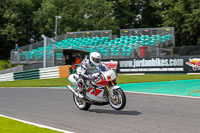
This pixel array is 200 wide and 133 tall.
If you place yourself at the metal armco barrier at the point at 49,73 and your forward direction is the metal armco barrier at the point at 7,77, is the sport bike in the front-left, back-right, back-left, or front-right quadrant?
back-left

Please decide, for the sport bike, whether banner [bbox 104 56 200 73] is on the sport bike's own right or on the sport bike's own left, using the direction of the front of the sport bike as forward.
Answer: on the sport bike's own left

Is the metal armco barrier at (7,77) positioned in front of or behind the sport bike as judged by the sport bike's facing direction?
behind

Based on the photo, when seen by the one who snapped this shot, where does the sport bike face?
facing the viewer and to the right of the viewer

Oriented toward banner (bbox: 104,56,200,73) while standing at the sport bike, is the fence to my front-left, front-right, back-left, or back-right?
front-left

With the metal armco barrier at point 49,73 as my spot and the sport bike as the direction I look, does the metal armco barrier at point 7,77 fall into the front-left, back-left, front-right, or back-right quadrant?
back-right

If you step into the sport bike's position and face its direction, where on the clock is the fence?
The fence is roughly at 7 o'clock from the sport bike.

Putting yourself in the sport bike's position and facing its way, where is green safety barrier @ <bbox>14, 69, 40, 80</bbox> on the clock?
The green safety barrier is roughly at 7 o'clock from the sport bike.
